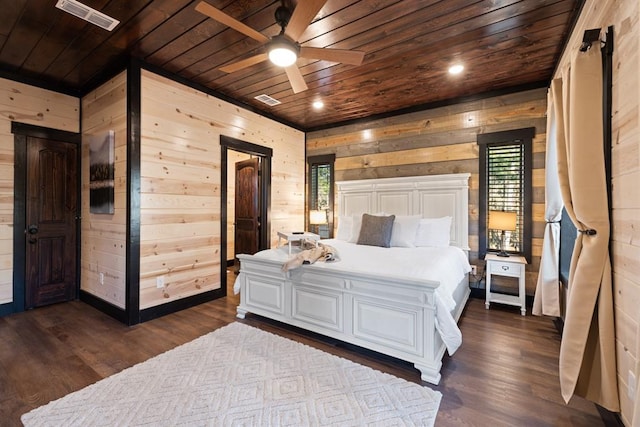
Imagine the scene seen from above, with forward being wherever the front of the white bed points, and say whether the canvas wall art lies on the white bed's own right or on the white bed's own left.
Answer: on the white bed's own right

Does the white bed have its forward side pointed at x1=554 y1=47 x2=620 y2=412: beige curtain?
no

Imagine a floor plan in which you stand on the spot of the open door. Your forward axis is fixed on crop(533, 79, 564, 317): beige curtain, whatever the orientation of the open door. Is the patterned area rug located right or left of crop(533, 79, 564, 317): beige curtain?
right

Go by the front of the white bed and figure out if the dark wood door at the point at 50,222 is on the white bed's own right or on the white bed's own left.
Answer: on the white bed's own right

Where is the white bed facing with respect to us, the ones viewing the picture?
facing the viewer and to the left of the viewer

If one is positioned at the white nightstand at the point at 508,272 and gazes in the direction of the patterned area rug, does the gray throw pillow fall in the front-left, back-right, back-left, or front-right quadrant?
front-right

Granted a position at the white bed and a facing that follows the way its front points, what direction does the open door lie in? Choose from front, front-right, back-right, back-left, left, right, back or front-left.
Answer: right

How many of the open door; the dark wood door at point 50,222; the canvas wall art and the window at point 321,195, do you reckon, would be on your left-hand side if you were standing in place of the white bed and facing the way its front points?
0

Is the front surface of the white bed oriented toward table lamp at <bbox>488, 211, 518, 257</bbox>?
no

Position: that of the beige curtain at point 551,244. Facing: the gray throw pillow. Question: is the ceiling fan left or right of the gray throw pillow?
left

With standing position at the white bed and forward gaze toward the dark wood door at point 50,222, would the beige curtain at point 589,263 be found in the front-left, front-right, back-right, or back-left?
back-left

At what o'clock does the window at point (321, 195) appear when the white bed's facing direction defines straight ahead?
The window is roughly at 4 o'clock from the white bed.
